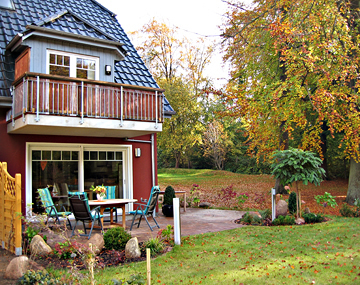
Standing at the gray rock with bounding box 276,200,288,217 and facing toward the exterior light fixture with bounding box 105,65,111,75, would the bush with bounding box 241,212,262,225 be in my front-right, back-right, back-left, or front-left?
front-left

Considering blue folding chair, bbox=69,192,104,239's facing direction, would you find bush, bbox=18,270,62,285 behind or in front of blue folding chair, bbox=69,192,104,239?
behind

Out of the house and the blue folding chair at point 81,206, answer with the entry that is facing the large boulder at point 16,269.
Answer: the house

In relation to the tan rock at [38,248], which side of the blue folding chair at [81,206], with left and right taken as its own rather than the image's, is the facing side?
back

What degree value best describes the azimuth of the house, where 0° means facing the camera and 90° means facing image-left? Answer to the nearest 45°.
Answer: approximately 0°

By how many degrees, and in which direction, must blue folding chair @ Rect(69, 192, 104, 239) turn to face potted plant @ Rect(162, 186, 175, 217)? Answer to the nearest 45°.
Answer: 0° — it already faces it

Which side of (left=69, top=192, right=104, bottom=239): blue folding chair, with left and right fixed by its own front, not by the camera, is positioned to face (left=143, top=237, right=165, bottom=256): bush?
right

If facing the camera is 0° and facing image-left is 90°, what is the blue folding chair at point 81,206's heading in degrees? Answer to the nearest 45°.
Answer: approximately 225°

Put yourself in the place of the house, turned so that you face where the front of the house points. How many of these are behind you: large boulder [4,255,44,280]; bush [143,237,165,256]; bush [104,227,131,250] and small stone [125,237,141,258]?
0

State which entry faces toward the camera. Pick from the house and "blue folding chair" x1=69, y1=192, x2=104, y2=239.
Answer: the house

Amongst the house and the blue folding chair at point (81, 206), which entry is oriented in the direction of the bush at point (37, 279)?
the house

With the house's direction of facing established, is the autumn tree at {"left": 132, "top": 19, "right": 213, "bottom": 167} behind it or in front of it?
behind

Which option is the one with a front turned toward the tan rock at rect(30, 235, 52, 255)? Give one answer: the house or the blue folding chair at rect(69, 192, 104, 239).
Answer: the house

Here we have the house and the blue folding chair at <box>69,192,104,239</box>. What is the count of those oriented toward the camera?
1

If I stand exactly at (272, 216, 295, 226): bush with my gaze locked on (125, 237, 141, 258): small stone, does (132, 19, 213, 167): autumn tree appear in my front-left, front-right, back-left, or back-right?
back-right
